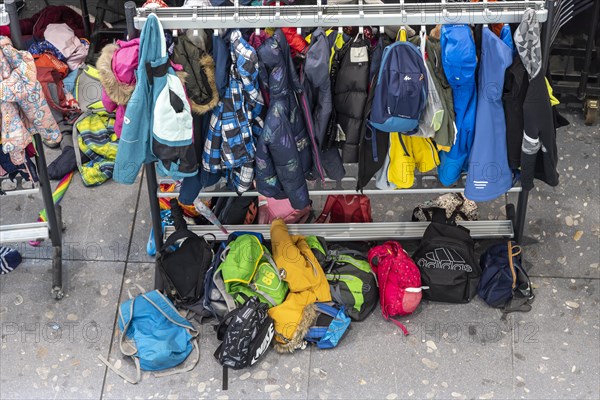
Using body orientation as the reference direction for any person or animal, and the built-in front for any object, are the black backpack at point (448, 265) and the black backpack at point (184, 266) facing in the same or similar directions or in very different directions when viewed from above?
same or similar directions

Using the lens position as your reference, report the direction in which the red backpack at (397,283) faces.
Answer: facing the viewer and to the right of the viewer

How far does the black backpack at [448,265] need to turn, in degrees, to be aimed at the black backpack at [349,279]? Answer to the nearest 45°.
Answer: approximately 90° to its right

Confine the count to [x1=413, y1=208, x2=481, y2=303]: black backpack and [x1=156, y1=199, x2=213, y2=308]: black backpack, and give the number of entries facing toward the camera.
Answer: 2

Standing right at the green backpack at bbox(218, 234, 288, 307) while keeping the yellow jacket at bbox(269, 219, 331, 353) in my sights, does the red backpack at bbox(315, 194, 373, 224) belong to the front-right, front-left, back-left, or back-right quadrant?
front-left

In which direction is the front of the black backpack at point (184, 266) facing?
toward the camera

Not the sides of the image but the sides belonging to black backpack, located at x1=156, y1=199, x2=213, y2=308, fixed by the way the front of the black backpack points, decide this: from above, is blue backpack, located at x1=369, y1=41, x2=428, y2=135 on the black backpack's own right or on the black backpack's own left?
on the black backpack's own left

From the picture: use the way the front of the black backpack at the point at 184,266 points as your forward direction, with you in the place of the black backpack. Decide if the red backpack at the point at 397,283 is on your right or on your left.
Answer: on your left

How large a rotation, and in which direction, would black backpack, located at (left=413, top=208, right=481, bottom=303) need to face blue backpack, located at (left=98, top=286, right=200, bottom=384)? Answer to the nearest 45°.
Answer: approximately 90° to its right

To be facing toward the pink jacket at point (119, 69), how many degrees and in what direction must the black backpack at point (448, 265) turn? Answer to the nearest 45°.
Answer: approximately 90° to its right
